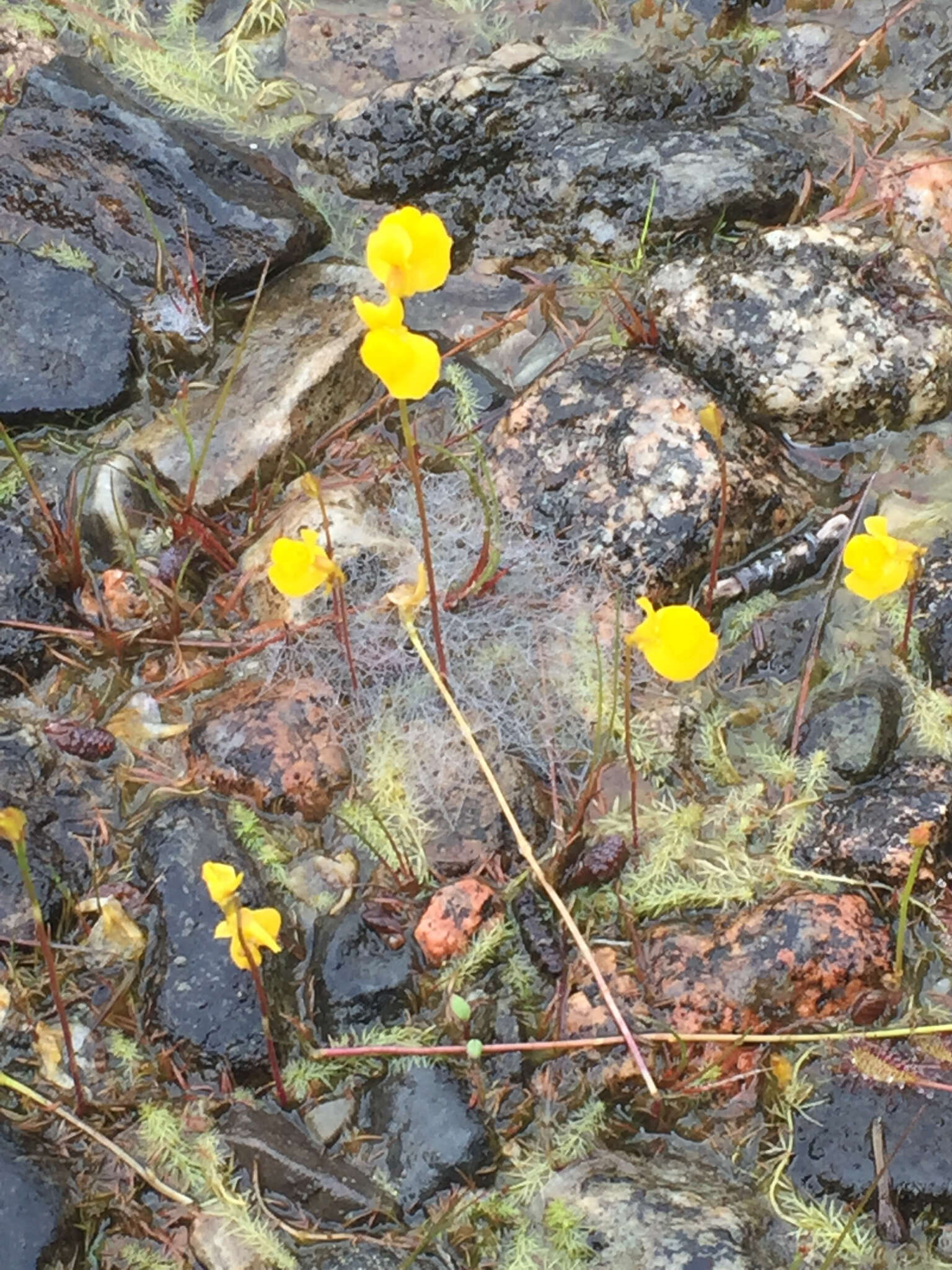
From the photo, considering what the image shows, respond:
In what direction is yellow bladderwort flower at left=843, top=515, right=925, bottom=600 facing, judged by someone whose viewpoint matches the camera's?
facing the viewer and to the left of the viewer

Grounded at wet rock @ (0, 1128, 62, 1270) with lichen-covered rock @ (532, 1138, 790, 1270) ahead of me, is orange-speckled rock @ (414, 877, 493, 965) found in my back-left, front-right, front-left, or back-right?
front-left

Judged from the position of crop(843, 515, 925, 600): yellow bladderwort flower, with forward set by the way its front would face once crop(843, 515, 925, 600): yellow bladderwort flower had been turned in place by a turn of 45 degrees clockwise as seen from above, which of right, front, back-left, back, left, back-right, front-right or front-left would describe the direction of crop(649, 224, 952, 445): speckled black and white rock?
right

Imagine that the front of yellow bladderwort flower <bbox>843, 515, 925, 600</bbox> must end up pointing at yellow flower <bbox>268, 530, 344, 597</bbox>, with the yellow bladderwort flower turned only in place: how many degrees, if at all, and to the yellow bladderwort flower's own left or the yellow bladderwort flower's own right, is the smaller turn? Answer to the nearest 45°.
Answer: approximately 45° to the yellow bladderwort flower's own right

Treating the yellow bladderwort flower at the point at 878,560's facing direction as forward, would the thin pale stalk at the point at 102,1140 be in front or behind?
in front

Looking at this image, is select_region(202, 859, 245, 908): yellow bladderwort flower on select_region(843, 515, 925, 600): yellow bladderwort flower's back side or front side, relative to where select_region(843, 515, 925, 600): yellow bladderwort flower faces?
on the front side

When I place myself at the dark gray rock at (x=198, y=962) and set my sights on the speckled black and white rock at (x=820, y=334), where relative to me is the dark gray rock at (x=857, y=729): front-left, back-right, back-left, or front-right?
front-right

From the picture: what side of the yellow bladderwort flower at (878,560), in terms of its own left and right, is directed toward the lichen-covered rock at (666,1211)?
front
